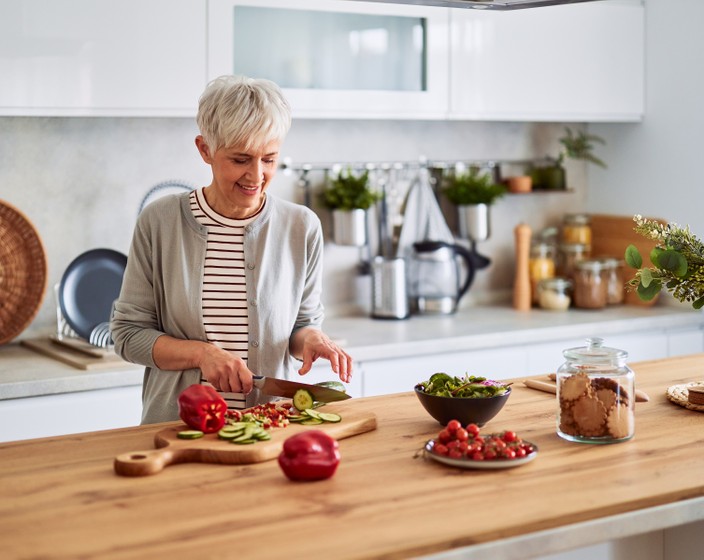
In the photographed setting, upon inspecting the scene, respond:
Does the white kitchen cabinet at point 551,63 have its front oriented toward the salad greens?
yes

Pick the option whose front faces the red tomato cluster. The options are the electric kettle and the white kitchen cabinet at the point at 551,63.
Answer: the white kitchen cabinet

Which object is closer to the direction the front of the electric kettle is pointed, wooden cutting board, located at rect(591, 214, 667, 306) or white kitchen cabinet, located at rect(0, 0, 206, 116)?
the white kitchen cabinet

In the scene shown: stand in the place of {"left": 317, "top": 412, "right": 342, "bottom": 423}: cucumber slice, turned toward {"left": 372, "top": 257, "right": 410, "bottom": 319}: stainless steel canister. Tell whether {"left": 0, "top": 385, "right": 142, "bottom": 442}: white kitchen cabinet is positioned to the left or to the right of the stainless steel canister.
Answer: left

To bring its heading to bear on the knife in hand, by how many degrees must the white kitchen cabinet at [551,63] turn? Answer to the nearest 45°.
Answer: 0° — it already faces it

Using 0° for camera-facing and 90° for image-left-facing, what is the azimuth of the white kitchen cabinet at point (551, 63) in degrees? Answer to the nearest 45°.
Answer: approximately 0°

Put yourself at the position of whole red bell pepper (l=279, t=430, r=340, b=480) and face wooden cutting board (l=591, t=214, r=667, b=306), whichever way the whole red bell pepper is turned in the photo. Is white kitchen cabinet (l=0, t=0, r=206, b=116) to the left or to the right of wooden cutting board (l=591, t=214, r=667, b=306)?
left

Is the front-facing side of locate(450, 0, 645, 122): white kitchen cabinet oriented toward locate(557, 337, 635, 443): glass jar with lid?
yes

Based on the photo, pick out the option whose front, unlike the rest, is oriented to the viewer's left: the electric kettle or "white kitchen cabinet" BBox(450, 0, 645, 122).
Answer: the electric kettle
